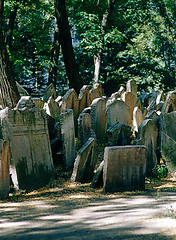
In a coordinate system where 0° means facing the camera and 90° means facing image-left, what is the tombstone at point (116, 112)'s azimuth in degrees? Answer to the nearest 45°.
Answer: approximately 0°

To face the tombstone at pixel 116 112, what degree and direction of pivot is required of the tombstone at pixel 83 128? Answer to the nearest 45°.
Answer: approximately 90° to its left

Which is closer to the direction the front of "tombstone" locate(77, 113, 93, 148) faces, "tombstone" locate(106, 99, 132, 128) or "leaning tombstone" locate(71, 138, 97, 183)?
the leaning tombstone

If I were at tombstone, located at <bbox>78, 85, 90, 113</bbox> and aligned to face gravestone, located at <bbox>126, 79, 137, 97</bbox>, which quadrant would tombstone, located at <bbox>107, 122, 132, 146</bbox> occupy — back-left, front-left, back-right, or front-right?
back-right
